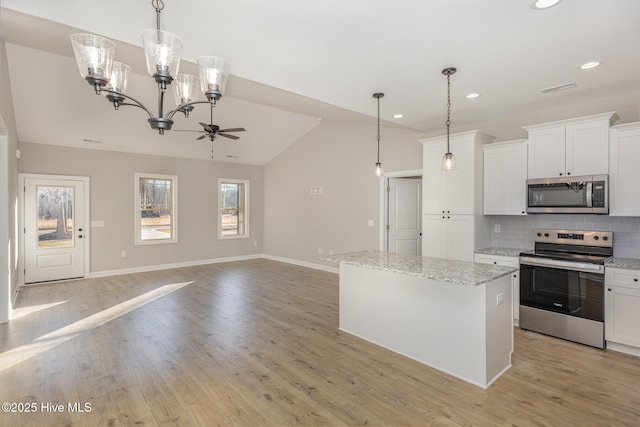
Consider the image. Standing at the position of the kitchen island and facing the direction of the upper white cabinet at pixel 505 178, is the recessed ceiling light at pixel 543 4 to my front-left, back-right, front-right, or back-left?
back-right

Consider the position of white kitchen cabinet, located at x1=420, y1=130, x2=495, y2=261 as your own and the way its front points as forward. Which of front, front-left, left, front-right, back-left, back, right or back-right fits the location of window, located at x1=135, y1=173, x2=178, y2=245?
front-right

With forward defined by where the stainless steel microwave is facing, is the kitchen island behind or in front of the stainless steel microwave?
in front

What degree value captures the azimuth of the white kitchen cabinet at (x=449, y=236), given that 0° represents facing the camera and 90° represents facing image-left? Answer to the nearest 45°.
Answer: approximately 45°

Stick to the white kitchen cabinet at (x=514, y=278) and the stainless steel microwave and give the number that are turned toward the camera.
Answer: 2

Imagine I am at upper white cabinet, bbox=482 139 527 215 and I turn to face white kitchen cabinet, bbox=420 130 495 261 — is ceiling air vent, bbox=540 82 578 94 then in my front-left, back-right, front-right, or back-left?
back-left

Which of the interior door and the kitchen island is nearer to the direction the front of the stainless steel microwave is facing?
the kitchen island

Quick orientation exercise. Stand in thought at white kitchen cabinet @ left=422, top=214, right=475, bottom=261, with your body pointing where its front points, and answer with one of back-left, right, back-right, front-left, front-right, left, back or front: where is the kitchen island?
front-left

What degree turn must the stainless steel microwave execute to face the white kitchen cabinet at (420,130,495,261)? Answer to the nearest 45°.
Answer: approximately 90° to its right
